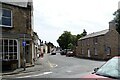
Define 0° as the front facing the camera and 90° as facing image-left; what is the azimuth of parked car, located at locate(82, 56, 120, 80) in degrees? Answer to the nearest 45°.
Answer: approximately 45°
